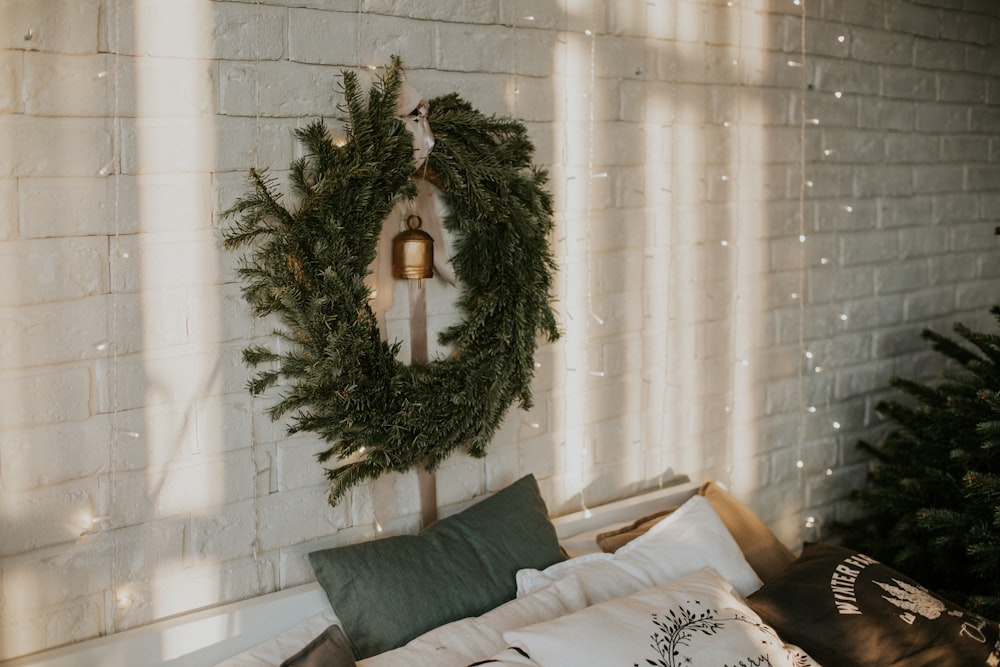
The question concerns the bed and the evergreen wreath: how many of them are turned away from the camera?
0
